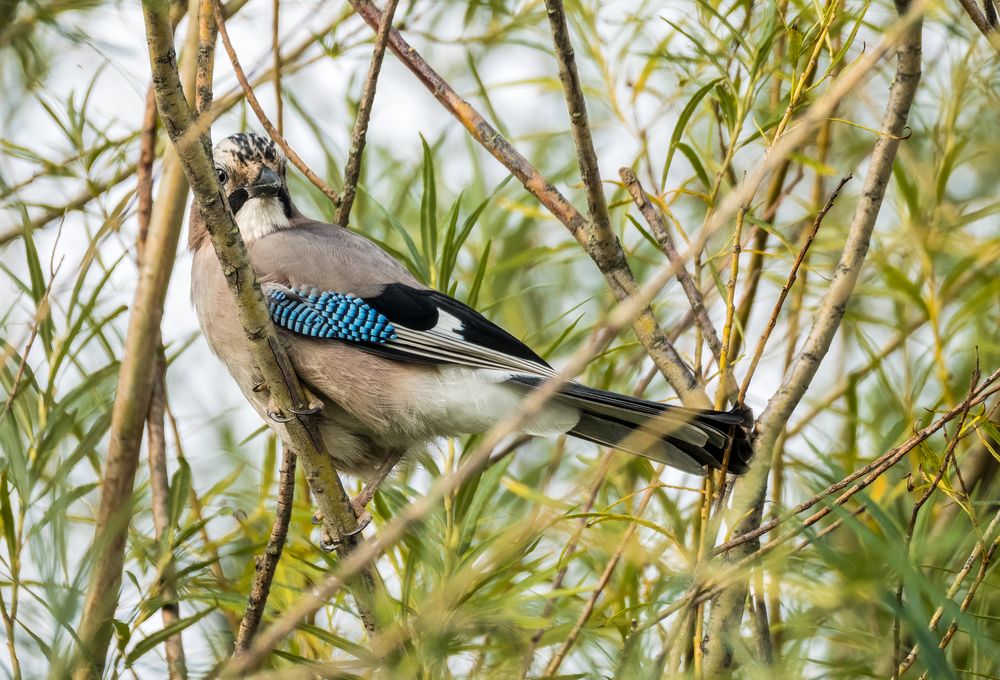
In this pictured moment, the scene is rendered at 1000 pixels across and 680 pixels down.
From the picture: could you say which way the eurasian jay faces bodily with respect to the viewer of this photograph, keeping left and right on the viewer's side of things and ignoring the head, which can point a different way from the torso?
facing to the left of the viewer

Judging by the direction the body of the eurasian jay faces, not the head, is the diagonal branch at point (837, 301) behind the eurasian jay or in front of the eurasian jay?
behind

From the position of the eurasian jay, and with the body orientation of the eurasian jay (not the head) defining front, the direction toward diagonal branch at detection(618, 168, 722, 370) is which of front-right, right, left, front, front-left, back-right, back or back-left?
back-left
